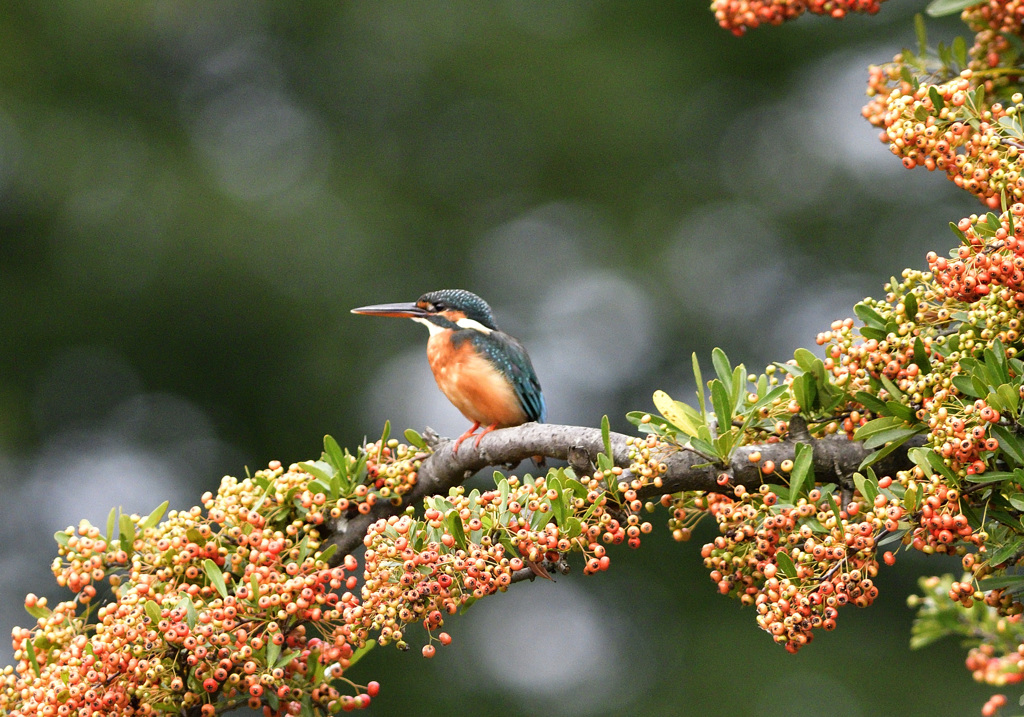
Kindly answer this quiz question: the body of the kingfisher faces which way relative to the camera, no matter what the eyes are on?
to the viewer's left
